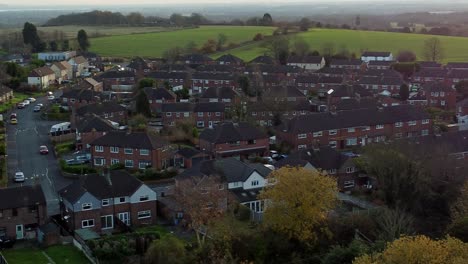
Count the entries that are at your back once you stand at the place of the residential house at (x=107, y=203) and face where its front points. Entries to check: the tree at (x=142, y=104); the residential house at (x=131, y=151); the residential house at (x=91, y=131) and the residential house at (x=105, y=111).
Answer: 4

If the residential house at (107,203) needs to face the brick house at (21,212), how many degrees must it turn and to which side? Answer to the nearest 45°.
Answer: approximately 90° to its right

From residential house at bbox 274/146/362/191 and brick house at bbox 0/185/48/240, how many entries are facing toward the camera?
2

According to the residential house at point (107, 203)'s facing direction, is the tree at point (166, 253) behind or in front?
in front

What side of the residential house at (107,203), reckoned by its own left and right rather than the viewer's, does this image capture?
front

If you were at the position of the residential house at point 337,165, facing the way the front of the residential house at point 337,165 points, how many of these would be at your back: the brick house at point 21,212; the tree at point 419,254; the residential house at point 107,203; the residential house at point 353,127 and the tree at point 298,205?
1

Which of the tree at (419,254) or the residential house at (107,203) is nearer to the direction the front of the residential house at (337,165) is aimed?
the tree

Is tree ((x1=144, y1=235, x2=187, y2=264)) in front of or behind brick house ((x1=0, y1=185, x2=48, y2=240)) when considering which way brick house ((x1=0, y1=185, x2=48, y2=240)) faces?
in front

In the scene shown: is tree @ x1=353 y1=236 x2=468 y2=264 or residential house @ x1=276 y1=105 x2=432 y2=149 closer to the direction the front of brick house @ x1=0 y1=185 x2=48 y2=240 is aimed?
the tree

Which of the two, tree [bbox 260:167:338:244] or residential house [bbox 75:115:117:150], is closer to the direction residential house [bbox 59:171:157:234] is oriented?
the tree
